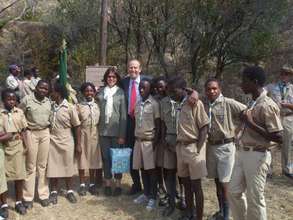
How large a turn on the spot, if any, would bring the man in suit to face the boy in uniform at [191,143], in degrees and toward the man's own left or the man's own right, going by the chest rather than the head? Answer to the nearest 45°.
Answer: approximately 45° to the man's own left

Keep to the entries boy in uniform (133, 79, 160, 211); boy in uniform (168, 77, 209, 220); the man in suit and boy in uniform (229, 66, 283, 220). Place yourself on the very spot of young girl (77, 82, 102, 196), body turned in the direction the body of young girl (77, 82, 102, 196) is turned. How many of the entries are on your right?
0

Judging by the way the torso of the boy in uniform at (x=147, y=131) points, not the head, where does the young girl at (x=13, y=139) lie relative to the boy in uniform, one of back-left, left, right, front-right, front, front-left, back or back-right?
front-right

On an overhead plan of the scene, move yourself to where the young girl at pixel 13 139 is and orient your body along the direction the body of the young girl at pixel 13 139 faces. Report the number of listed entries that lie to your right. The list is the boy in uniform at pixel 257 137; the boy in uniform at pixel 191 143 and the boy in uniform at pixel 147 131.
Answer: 0

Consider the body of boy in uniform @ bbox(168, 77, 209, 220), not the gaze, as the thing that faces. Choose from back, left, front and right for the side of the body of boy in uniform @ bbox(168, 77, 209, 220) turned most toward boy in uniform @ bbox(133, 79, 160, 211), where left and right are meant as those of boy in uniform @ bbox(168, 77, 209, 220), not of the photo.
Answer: right

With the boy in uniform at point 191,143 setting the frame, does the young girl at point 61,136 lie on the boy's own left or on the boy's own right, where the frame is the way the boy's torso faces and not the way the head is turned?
on the boy's own right

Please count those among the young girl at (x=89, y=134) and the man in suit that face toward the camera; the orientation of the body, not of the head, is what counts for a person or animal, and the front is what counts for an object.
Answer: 2

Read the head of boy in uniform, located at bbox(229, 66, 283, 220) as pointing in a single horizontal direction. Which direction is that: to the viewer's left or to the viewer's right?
to the viewer's left

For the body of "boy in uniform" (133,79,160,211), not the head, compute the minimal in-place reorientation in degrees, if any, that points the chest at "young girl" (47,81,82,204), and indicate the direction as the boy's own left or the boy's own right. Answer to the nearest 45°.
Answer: approximately 45° to the boy's own right

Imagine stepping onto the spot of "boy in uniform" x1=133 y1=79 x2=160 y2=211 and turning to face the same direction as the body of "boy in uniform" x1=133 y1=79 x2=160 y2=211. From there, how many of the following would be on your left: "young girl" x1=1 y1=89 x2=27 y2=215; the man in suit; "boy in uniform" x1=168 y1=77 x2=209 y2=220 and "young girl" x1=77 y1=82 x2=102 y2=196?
1

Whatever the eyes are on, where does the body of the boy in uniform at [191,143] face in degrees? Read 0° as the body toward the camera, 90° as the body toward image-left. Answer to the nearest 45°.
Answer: approximately 45°

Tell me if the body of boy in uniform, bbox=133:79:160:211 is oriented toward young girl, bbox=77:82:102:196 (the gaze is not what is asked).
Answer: no

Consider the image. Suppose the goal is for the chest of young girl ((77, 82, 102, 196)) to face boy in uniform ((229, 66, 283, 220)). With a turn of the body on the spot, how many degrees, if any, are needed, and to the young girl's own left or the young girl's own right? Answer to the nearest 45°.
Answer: approximately 45° to the young girl's own left

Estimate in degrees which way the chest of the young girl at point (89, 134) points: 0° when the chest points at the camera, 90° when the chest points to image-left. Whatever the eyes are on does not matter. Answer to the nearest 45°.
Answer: approximately 0°

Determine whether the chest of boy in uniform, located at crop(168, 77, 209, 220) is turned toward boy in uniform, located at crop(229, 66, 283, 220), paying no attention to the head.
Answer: no

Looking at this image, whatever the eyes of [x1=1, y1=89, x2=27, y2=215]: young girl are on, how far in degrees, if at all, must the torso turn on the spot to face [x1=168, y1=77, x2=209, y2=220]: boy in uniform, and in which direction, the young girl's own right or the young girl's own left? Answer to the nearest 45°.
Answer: approximately 45° to the young girl's own left

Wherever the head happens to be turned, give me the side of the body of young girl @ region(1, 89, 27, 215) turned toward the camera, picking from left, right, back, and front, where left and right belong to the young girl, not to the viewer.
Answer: front

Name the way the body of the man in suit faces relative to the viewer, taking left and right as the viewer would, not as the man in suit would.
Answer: facing the viewer

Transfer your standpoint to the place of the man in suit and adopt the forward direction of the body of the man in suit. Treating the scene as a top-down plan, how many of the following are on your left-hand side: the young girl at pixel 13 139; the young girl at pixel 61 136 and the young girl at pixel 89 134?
0

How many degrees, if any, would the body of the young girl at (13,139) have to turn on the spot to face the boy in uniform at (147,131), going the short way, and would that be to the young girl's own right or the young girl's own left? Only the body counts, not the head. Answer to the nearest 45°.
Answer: approximately 90° to the young girl's own left

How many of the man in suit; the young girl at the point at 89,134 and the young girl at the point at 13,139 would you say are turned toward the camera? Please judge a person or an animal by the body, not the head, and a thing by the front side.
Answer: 3

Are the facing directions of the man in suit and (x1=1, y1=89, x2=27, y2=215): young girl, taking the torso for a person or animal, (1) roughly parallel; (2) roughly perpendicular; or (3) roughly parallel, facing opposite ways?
roughly parallel
